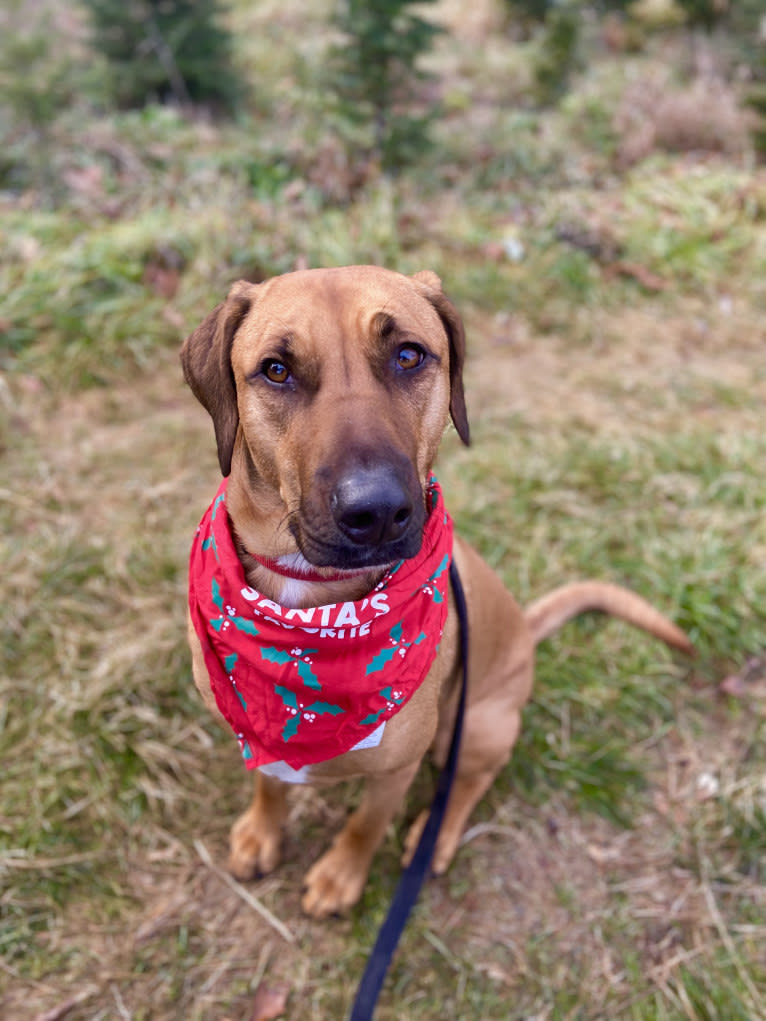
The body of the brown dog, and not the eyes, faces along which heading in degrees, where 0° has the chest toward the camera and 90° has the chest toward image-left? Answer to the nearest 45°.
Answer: approximately 45°

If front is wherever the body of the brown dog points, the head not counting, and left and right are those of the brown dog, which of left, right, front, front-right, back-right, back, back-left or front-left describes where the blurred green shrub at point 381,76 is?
back-right
